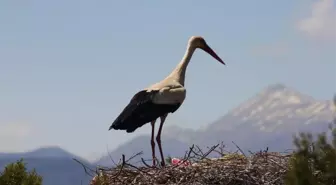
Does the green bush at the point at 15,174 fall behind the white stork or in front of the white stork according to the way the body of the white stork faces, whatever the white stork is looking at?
behind

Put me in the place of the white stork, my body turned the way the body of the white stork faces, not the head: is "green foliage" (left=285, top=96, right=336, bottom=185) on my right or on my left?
on my right

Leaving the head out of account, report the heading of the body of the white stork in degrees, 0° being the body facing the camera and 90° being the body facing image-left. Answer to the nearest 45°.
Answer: approximately 270°

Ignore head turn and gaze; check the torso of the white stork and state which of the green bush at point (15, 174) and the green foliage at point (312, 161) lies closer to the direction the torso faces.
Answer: the green foliage
